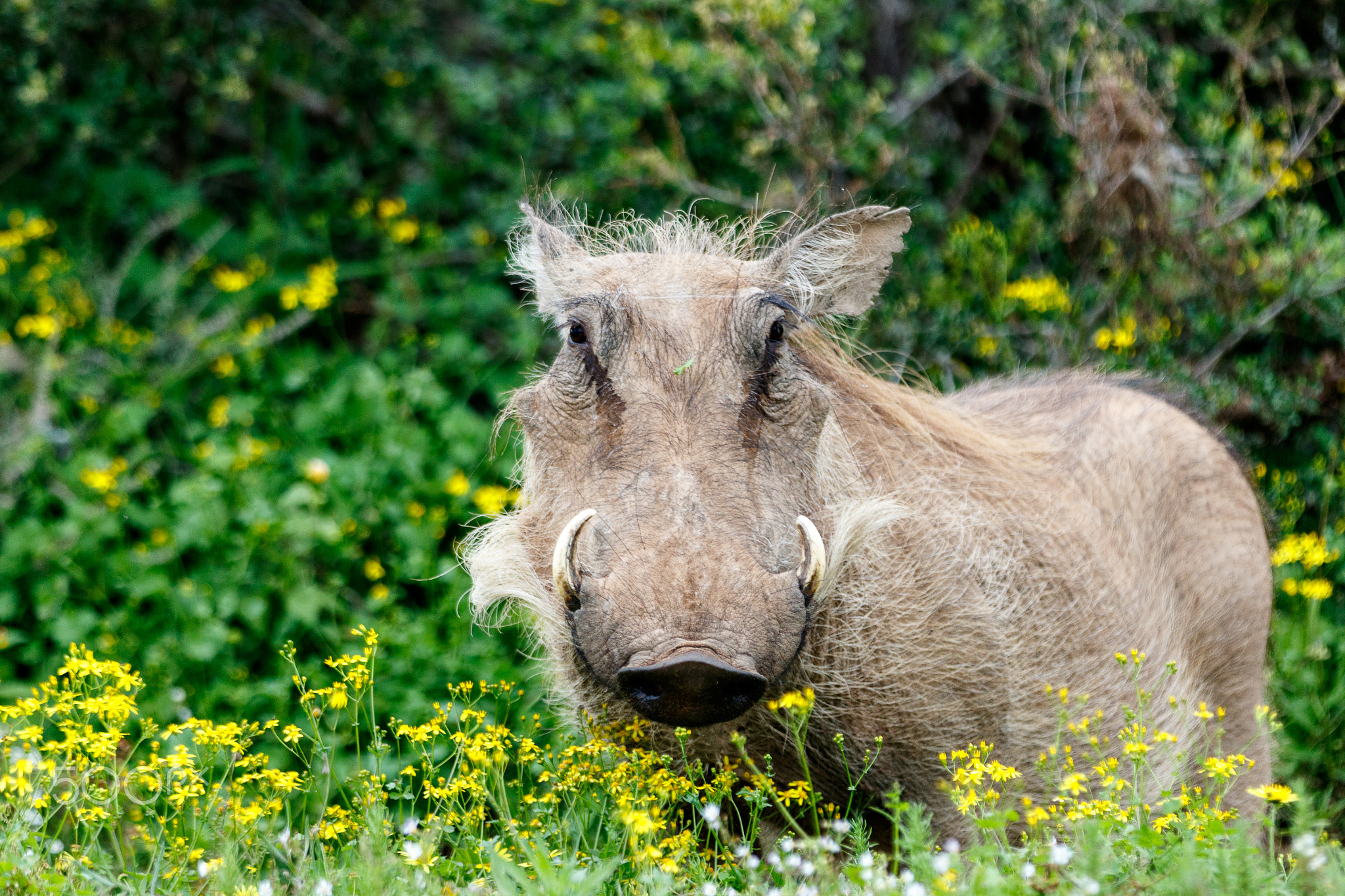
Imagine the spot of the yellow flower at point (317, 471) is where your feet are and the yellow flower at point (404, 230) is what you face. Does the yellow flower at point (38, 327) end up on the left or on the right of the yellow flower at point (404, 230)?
left

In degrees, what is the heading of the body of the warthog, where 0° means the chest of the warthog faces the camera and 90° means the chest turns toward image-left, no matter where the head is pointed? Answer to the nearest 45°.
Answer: approximately 45°

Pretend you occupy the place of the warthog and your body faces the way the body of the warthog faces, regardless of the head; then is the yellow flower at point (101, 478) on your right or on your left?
on your right

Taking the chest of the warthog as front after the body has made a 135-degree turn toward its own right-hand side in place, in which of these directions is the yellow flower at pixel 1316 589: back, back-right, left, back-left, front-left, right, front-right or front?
front-right

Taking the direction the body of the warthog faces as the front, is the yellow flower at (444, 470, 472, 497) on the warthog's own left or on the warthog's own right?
on the warthog's own right

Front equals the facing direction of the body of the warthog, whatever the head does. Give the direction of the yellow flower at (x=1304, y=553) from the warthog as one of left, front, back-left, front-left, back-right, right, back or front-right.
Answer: back

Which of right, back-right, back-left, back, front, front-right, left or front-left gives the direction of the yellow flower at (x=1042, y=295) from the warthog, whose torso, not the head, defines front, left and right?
back-right

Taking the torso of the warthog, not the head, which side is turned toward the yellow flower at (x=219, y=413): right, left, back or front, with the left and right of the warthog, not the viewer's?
right

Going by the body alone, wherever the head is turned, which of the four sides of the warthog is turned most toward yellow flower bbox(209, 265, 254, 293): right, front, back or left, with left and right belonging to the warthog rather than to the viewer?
right
